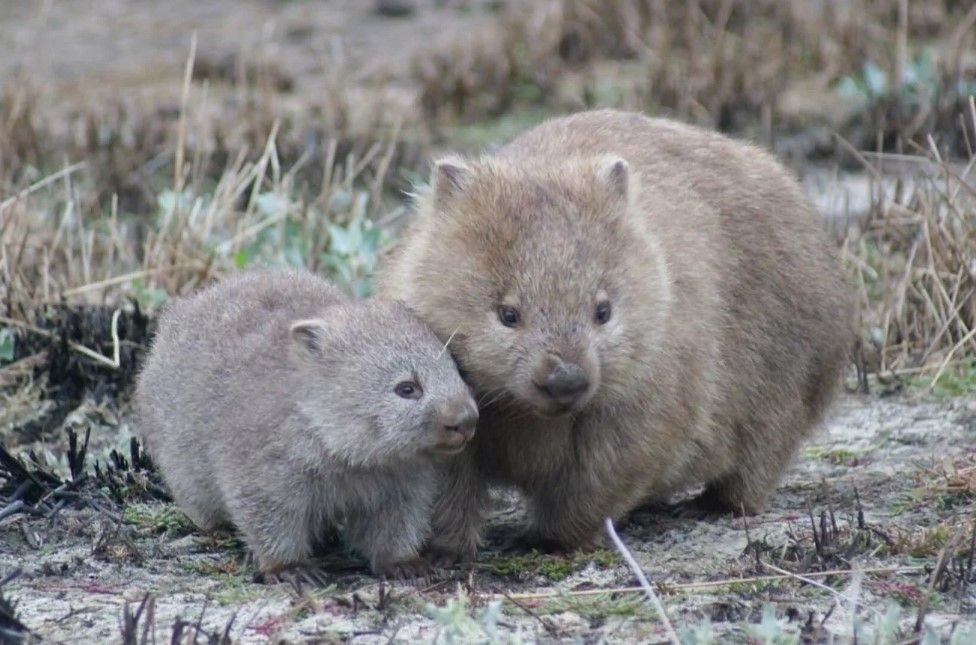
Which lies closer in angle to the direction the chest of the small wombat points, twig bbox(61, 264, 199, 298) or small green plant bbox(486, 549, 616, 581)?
the small green plant

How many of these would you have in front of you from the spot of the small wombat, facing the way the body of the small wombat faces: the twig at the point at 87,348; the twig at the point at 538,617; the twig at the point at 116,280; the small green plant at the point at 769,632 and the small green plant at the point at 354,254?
2

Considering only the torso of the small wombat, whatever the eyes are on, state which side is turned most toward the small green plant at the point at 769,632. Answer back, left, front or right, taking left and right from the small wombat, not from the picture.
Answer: front

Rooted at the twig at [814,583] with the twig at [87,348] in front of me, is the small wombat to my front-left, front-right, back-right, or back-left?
front-left

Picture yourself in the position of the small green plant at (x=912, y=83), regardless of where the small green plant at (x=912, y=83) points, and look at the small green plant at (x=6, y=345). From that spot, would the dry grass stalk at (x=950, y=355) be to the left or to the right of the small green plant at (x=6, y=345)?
left

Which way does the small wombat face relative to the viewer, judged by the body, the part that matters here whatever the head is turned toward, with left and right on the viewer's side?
facing the viewer and to the right of the viewer

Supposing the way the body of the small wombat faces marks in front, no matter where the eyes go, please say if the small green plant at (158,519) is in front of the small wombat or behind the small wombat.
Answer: behind

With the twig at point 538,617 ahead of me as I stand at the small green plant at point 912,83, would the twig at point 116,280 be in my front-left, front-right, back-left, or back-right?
front-right

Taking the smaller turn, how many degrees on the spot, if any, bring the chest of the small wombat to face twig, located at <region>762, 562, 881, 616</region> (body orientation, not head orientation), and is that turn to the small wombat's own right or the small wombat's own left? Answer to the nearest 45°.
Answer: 0° — it already faces it

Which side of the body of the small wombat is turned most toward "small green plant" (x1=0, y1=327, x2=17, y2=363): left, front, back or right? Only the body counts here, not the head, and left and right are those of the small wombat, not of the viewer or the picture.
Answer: back

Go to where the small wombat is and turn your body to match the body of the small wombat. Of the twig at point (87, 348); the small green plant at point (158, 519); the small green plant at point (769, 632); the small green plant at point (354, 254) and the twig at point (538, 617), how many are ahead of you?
2

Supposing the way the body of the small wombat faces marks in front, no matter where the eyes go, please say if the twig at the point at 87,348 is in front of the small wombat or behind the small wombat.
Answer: behind

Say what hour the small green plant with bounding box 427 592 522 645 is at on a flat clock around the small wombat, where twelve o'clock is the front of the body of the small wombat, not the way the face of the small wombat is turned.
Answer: The small green plant is roughly at 1 o'clock from the small wombat.

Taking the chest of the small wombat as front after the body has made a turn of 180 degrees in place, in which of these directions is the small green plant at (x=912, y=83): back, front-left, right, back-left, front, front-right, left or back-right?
right

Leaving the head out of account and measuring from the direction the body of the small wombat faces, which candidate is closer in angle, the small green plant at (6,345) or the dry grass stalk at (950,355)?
the dry grass stalk

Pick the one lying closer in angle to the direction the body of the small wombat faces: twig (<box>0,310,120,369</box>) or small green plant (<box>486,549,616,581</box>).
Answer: the small green plant

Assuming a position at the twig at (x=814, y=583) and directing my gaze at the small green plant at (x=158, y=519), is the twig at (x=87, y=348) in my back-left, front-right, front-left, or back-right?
front-right

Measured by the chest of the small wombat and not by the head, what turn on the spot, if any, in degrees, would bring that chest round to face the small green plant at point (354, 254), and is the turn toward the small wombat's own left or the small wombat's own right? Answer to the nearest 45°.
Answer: approximately 135° to the small wombat's own left
